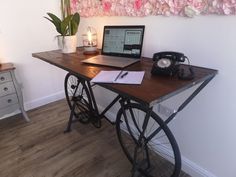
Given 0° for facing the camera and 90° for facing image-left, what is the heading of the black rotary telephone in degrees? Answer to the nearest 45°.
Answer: approximately 45°

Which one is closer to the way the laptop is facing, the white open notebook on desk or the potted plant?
the white open notebook on desk

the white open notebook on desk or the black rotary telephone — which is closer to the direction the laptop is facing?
the white open notebook on desk

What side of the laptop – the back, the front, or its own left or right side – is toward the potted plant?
right

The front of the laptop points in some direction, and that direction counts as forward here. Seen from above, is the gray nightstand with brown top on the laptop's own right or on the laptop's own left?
on the laptop's own right

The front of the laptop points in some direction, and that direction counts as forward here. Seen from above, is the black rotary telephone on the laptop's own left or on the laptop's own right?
on the laptop's own left

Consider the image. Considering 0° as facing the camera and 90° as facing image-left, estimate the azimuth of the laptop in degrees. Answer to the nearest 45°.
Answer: approximately 45°

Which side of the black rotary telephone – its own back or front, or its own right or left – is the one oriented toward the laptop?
right
